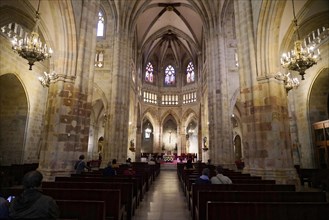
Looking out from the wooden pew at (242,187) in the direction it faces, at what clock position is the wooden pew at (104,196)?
the wooden pew at (104,196) is roughly at 8 o'clock from the wooden pew at (242,187).

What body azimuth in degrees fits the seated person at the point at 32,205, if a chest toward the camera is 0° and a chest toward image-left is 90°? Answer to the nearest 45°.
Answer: approximately 180°

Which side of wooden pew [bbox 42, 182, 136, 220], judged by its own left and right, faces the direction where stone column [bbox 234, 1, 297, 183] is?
right

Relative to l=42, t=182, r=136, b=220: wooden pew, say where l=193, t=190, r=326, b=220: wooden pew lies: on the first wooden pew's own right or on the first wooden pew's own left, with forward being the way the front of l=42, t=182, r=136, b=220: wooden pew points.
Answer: on the first wooden pew's own right

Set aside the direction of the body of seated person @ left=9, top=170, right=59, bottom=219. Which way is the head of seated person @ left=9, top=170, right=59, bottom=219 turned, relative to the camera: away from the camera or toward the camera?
away from the camera

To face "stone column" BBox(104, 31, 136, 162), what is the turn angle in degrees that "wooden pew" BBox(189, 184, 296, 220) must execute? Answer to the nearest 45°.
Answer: approximately 45° to its left

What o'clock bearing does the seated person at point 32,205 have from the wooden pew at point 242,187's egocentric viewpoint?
The seated person is roughly at 7 o'clock from the wooden pew.

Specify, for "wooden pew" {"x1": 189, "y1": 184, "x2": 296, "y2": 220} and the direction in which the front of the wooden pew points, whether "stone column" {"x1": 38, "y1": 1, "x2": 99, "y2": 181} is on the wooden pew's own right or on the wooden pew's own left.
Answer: on the wooden pew's own left

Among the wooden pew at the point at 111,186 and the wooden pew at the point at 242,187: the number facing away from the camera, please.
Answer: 2

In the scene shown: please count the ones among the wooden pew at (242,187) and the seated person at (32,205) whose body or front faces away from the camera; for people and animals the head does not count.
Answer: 2

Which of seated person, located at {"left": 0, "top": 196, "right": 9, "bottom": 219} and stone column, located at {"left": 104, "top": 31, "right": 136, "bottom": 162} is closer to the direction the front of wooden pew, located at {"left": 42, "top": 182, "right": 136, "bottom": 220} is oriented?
the stone column

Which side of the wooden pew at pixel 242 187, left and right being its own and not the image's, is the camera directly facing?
back

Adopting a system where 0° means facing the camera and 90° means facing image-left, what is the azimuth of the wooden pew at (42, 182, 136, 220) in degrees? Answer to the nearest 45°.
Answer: approximately 180°

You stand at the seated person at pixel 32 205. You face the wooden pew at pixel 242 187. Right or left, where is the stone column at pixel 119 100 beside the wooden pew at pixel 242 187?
left
